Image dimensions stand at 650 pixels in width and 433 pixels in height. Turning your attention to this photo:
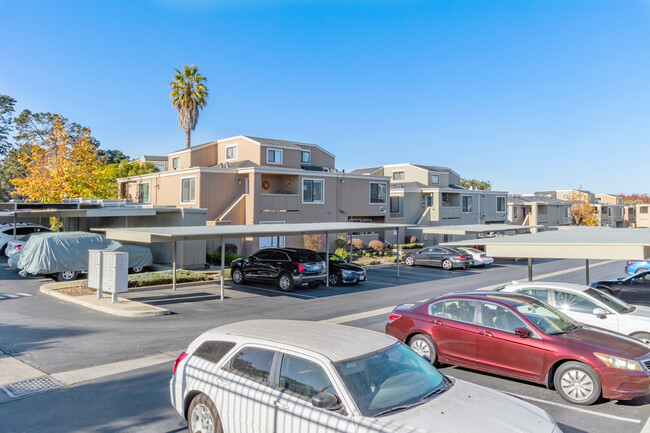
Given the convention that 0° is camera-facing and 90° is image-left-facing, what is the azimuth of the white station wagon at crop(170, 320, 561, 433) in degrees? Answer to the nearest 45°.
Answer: approximately 315°

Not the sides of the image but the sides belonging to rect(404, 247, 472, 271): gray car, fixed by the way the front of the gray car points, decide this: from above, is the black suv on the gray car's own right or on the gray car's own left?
on the gray car's own left

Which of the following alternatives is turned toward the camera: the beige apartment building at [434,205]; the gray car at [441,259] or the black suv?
the beige apartment building

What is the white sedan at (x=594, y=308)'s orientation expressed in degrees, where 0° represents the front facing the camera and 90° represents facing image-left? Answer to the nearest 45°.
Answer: approximately 315°

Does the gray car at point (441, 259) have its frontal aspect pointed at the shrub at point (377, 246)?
yes

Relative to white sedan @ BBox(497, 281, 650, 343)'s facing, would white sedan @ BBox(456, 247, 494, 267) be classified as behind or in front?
behind

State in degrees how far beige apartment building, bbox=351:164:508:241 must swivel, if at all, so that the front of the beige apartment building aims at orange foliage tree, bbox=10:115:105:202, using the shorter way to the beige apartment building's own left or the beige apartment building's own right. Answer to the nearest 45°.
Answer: approximately 45° to the beige apartment building's own right

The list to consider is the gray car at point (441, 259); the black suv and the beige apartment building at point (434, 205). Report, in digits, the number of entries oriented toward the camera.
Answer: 1

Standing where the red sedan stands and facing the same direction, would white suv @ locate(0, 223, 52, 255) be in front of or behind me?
behind

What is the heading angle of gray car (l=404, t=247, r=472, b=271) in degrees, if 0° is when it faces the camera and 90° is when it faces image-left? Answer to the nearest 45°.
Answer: approximately 135°

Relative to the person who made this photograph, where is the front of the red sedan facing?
facing the viewer and to the right of the viewer

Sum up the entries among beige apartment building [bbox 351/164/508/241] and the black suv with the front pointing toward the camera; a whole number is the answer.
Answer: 1

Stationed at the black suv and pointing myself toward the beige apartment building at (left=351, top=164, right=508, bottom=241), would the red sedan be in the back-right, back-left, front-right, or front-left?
back-right

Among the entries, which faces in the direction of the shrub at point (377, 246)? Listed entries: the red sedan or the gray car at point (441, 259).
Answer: the gray car

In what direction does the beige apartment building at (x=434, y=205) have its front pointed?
toward the camera
